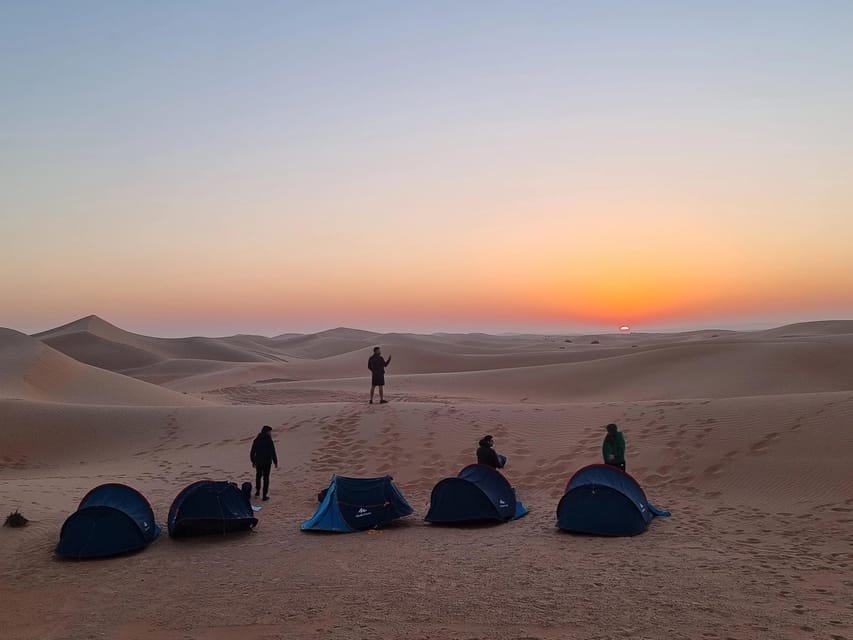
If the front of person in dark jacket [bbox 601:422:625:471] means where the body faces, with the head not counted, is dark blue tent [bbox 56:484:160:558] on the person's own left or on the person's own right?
on the person's own left

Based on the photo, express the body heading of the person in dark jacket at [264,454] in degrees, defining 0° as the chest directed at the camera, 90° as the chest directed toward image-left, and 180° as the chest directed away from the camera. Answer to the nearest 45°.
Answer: approximately 180°

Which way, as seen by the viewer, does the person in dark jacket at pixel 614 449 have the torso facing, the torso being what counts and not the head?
away from the camera

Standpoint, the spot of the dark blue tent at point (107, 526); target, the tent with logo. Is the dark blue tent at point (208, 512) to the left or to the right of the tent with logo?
left

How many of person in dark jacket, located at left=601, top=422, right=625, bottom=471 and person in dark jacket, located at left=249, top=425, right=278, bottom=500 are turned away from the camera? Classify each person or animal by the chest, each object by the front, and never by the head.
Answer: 2

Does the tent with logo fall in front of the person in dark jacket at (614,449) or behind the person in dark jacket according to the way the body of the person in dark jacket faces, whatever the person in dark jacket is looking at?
behind

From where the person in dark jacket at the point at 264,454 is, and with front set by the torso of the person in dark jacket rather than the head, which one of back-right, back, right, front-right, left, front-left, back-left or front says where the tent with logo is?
back-right
